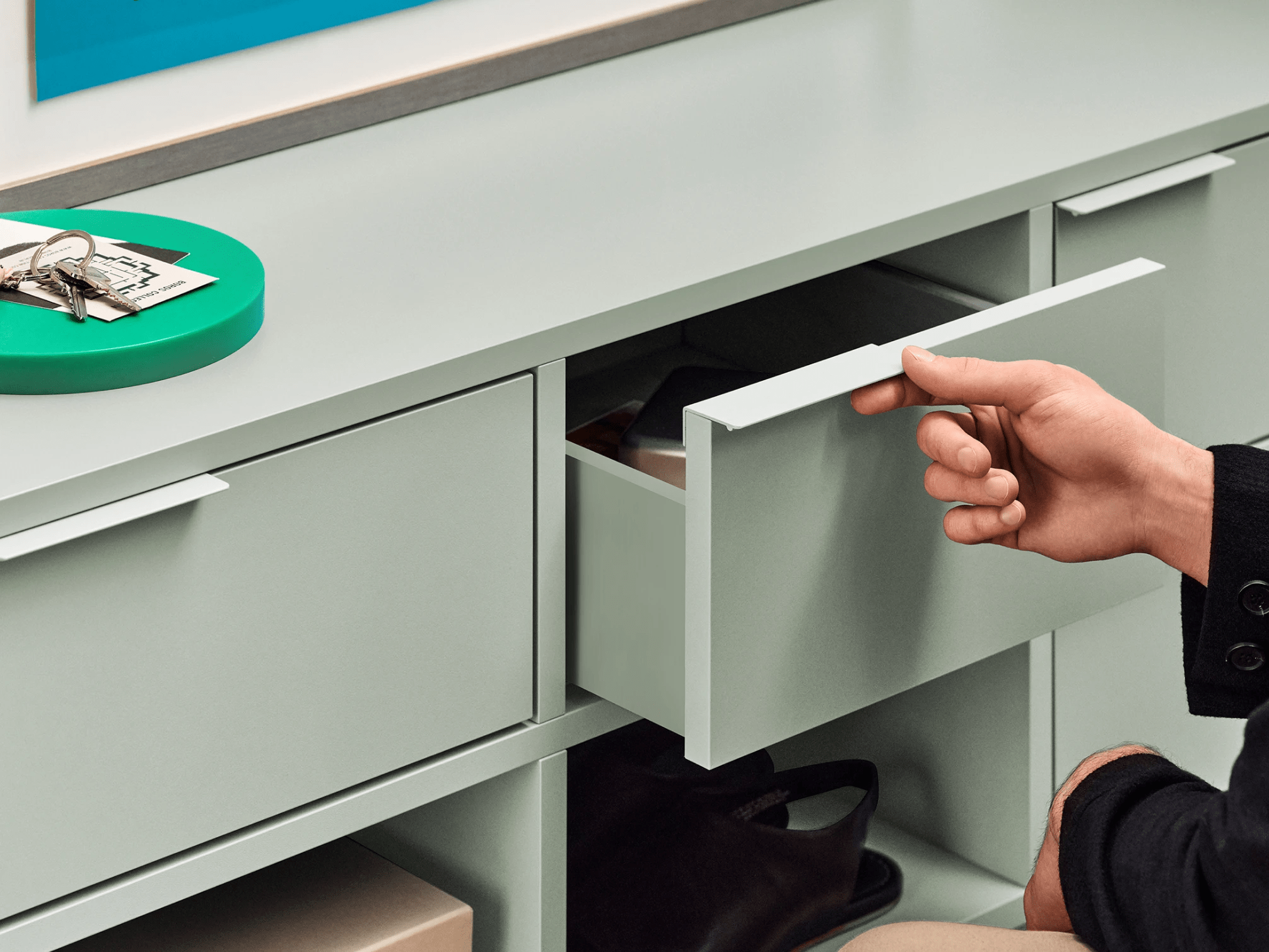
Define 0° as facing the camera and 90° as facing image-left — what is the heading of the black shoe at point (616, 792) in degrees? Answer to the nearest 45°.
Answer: approximately 45°

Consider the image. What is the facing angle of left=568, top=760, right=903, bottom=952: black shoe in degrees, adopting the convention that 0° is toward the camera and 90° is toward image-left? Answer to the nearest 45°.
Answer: approximately 45°
